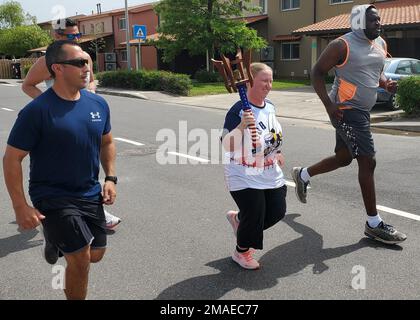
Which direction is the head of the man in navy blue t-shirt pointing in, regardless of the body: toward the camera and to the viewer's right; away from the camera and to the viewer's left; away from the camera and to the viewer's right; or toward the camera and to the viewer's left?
toward the camera and to the viewer's right

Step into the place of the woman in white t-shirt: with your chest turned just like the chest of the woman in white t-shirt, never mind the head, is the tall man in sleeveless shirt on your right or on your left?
on your left

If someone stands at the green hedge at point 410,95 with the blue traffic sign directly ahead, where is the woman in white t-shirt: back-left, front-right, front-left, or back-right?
back-left

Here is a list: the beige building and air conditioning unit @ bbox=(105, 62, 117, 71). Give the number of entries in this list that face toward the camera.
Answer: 2

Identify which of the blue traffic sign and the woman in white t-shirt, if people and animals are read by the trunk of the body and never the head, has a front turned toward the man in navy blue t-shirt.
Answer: the blue traffic sign

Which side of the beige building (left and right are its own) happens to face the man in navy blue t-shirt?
front

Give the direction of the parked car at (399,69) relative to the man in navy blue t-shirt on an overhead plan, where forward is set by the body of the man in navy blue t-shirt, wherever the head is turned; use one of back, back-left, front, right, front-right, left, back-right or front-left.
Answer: left

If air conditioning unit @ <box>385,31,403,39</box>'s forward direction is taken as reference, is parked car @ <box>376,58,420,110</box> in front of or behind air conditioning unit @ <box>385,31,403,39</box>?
in front

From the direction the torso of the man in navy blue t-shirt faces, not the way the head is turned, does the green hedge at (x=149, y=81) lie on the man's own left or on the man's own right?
on the man's own left
